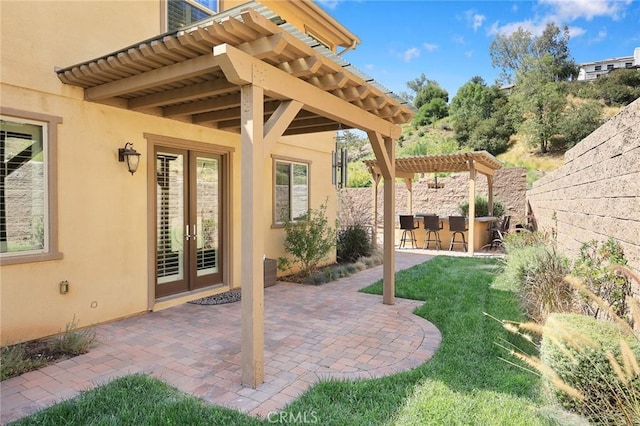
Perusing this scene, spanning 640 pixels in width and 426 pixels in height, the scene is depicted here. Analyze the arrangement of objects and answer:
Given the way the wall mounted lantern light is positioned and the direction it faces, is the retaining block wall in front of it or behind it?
in front

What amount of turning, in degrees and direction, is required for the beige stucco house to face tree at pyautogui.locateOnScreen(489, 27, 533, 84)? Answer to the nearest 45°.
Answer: approximately 90° to its left

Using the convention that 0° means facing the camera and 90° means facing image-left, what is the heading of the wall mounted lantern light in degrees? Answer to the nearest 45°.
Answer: approximately 315°

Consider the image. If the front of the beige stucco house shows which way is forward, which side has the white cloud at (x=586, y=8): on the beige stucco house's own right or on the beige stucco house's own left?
on the beige stucco house's own left

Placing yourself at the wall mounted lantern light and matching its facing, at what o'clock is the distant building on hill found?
The distant building on hill is roughly at 10 o'clock from the wall mounted lantern light.

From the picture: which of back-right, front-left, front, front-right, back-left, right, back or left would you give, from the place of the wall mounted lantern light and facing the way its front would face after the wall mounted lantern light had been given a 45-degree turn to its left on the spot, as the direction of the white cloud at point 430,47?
front-left

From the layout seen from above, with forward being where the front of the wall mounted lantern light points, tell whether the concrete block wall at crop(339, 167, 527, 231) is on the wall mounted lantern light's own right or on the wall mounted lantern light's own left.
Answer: on the wall mounted lantern light's own left

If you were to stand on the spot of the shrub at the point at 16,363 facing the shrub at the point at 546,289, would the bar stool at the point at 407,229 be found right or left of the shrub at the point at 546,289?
left

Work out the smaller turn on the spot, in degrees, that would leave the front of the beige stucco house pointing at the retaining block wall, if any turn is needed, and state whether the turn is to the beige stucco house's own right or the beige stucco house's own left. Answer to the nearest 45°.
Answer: approximately 45° to the beige stucco house's own left

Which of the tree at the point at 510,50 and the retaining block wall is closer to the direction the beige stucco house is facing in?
the retaining block wall

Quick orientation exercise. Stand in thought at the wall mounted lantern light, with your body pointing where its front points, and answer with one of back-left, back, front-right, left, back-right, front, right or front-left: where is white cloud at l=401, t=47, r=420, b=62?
left

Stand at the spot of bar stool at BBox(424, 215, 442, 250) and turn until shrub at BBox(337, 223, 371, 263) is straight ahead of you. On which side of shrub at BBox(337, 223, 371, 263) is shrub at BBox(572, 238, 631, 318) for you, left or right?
left
